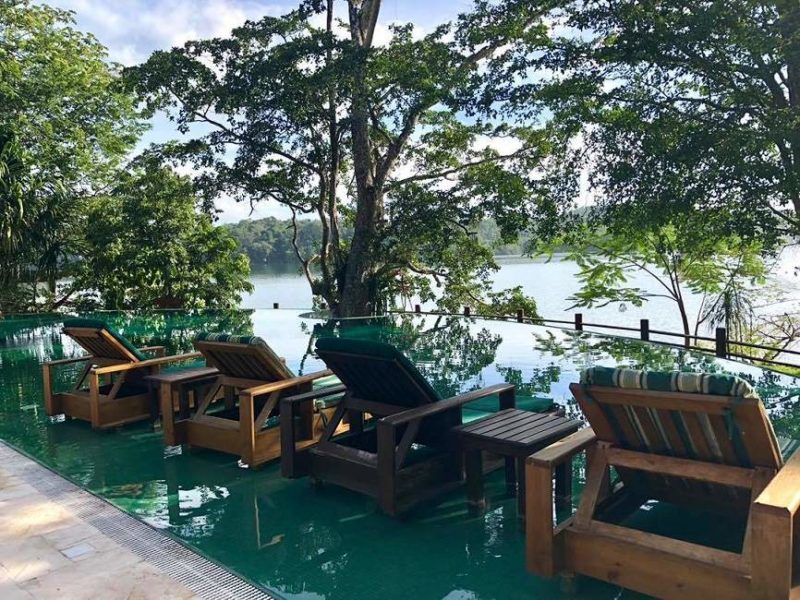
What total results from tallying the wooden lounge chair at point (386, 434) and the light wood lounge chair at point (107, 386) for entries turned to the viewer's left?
0
